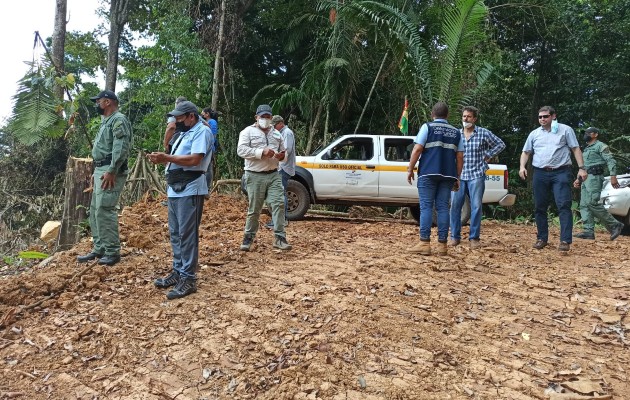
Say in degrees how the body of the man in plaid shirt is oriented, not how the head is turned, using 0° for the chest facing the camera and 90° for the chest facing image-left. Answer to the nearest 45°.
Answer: approximately 45°

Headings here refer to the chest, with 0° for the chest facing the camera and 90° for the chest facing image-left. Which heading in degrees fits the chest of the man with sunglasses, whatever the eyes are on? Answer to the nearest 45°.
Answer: approximately 0°

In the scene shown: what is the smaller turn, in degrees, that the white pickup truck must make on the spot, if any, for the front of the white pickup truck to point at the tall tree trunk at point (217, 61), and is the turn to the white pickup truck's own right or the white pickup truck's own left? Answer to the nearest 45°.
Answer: approximately 45° to the white pickup truck's own right

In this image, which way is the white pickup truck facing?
to the viewer's left

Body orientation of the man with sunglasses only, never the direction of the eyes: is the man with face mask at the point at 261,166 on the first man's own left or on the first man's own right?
on the first man's own right

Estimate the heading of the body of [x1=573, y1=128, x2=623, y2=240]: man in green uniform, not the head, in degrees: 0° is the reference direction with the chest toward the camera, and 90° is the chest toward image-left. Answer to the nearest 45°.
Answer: approximately 90°

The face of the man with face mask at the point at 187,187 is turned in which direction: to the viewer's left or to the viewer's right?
to the viewer's left

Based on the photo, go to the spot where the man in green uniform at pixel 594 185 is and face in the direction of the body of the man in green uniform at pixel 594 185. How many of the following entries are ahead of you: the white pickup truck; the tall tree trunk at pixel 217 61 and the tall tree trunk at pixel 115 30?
3

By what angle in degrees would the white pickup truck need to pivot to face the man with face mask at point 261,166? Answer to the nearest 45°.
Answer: approximately 90° to its left

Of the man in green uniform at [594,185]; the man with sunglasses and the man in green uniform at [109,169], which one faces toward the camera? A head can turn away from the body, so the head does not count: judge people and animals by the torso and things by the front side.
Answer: the man with sunglasses
